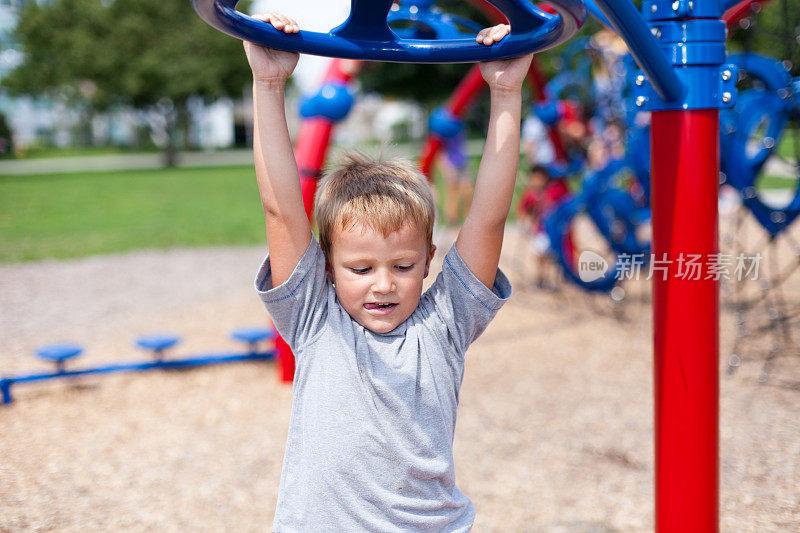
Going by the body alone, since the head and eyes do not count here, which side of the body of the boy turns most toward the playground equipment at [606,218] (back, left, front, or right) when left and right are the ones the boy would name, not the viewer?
back

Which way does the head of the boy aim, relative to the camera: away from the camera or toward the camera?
toward the camera

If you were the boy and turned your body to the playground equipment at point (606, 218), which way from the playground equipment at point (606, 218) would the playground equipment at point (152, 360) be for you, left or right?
left

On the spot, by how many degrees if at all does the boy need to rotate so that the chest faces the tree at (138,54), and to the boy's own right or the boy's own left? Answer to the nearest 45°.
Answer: approximately 180°

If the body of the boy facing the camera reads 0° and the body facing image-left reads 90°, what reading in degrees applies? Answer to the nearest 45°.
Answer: approximately 0°
